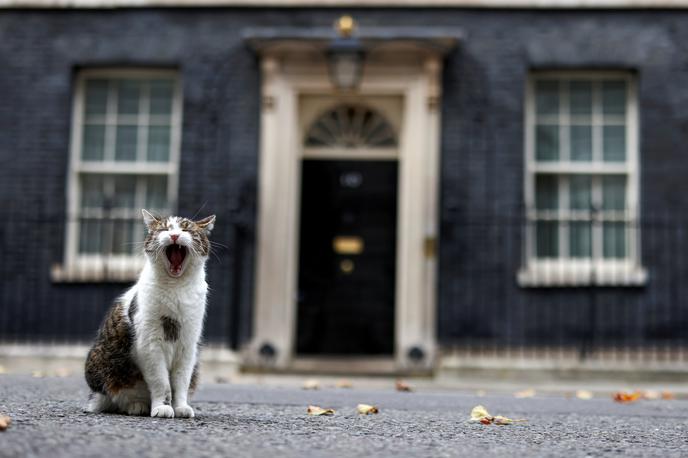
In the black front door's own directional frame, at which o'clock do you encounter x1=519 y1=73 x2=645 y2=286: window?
The window is roughly at 9 o'clock from the black front door.

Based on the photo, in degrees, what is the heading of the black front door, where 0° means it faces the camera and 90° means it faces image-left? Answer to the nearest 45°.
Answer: approximately 0°

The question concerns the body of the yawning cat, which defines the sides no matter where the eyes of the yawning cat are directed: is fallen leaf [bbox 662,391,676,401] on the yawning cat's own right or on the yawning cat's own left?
on the yawning cat's own left

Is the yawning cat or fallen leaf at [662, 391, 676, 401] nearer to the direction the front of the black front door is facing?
the yawning cat

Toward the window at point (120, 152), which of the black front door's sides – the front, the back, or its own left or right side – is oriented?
right

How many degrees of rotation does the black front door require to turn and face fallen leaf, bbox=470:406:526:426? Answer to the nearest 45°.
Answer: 0° — it already faces it

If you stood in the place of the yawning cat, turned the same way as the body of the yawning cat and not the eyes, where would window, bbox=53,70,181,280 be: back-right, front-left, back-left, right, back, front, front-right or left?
back-left

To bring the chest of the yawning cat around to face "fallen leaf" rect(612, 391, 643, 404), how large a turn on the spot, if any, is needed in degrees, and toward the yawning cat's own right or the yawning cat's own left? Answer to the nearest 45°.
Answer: approximately 90° to the yawning cat's own left

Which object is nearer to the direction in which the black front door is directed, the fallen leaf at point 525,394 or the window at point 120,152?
the fallen leaf

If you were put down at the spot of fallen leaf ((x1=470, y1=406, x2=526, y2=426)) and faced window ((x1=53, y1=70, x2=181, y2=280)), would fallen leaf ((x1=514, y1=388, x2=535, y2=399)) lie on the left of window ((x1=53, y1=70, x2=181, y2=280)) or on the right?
right

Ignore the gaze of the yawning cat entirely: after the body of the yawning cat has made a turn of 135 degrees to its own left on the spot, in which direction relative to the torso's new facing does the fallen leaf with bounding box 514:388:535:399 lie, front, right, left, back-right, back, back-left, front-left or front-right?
front-right

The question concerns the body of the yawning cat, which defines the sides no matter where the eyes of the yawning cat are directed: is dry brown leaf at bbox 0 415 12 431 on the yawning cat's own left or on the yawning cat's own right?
on the yawning cat's own right

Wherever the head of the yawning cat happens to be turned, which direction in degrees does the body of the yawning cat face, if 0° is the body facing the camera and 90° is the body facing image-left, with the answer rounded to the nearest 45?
approximately 315°
